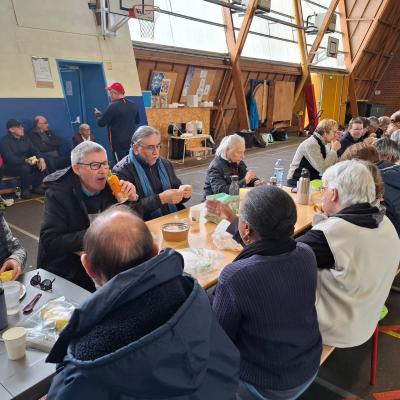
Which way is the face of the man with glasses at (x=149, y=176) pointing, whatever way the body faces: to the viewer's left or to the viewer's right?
to the viewer's right

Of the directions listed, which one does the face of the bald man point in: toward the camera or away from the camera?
away from the camera

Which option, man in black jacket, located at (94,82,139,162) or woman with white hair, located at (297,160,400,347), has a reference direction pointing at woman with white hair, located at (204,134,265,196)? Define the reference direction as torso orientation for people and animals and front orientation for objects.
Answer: woman with white hair, located at (297,160,400,347)

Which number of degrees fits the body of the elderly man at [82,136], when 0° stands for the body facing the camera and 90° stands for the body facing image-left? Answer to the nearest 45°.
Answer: approximately 315°

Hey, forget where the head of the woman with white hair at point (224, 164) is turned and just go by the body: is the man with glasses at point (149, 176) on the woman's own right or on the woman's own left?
on the woman's own right

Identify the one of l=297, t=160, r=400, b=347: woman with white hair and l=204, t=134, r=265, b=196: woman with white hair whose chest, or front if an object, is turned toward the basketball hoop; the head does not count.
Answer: l=297, t=160, r=400, b=347: woman with white hair

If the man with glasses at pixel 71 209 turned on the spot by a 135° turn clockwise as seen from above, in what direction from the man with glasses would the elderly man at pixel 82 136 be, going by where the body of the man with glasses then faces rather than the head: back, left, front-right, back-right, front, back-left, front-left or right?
right

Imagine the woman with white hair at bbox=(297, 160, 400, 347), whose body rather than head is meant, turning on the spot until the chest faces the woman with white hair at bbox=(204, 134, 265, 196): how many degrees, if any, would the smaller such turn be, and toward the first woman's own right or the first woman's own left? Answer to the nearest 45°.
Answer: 0° — they already face them

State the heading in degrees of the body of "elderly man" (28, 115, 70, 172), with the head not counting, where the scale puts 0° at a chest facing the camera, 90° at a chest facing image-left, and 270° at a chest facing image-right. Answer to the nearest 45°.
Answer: approximately 315°

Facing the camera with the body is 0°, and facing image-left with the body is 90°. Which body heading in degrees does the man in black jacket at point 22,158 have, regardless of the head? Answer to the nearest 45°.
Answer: approximately 315°

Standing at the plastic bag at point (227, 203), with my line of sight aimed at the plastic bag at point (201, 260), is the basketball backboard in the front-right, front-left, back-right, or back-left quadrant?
back-right

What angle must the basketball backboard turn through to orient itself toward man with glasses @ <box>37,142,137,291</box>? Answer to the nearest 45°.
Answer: approximately 45° to its right

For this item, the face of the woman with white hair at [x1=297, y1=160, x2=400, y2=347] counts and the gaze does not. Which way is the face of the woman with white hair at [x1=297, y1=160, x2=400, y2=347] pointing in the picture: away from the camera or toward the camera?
away from the camera
